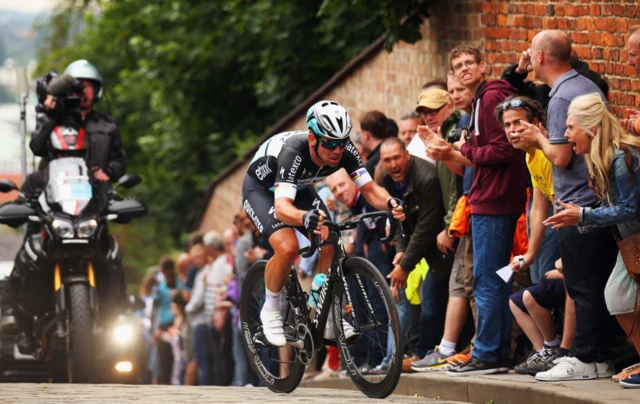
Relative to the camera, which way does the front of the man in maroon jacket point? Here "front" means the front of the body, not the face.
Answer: to the viewer's left

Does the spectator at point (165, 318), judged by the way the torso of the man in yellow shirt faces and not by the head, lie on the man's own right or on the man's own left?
on the man's own right

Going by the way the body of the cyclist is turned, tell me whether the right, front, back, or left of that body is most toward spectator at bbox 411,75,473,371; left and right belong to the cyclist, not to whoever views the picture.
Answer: left

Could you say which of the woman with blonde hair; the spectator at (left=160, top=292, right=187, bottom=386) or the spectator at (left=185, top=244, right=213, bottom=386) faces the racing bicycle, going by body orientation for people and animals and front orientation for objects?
the woman with blonde hair

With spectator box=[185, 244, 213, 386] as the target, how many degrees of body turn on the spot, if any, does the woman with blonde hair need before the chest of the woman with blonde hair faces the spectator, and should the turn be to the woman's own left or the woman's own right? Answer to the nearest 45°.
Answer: approximately 45° to the woman's own right
